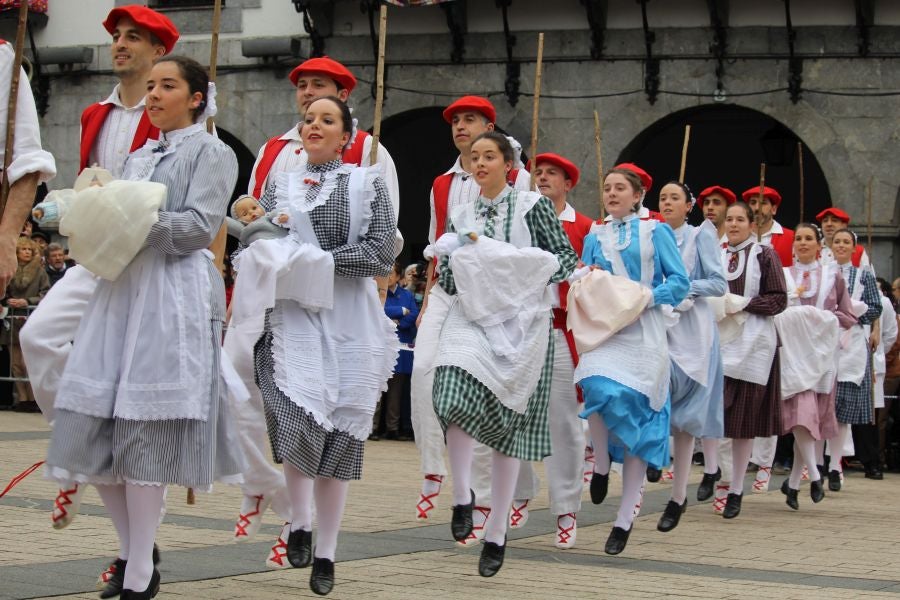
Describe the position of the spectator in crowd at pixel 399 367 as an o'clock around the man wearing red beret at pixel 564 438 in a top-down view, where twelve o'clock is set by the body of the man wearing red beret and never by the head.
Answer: The spectator in crowd is roughly at 4 o'clock from the man wearing red beret.

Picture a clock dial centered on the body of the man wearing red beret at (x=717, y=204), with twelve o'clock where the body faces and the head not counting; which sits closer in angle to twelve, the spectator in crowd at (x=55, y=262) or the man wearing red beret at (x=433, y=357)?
the man wearing red beret

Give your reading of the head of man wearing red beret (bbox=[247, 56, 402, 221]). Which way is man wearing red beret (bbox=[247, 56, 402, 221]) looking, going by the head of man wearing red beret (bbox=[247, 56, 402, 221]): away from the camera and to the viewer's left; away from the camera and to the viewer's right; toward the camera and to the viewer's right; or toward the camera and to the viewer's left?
toward the camera and to the viewer's left

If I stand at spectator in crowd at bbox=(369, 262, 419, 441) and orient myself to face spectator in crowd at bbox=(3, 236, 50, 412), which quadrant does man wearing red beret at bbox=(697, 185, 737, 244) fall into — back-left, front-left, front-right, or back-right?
back-left

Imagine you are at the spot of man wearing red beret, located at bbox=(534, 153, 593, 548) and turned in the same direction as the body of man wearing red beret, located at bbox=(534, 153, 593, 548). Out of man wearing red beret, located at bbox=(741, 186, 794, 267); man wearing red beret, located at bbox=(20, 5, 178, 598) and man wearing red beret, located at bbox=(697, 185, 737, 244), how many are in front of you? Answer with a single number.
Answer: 1

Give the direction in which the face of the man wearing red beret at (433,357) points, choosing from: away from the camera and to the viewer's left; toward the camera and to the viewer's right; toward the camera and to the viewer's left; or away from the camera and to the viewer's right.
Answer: toward the camera and to the viewer's left

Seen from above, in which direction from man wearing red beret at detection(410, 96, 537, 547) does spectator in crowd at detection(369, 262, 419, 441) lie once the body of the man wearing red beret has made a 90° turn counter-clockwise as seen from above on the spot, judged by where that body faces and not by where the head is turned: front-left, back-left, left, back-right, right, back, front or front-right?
back-left

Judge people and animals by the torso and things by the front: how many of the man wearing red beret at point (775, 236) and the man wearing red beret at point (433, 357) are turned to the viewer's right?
0

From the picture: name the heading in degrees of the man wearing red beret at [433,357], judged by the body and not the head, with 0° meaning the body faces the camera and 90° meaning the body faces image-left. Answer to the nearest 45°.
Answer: approximately 45°
